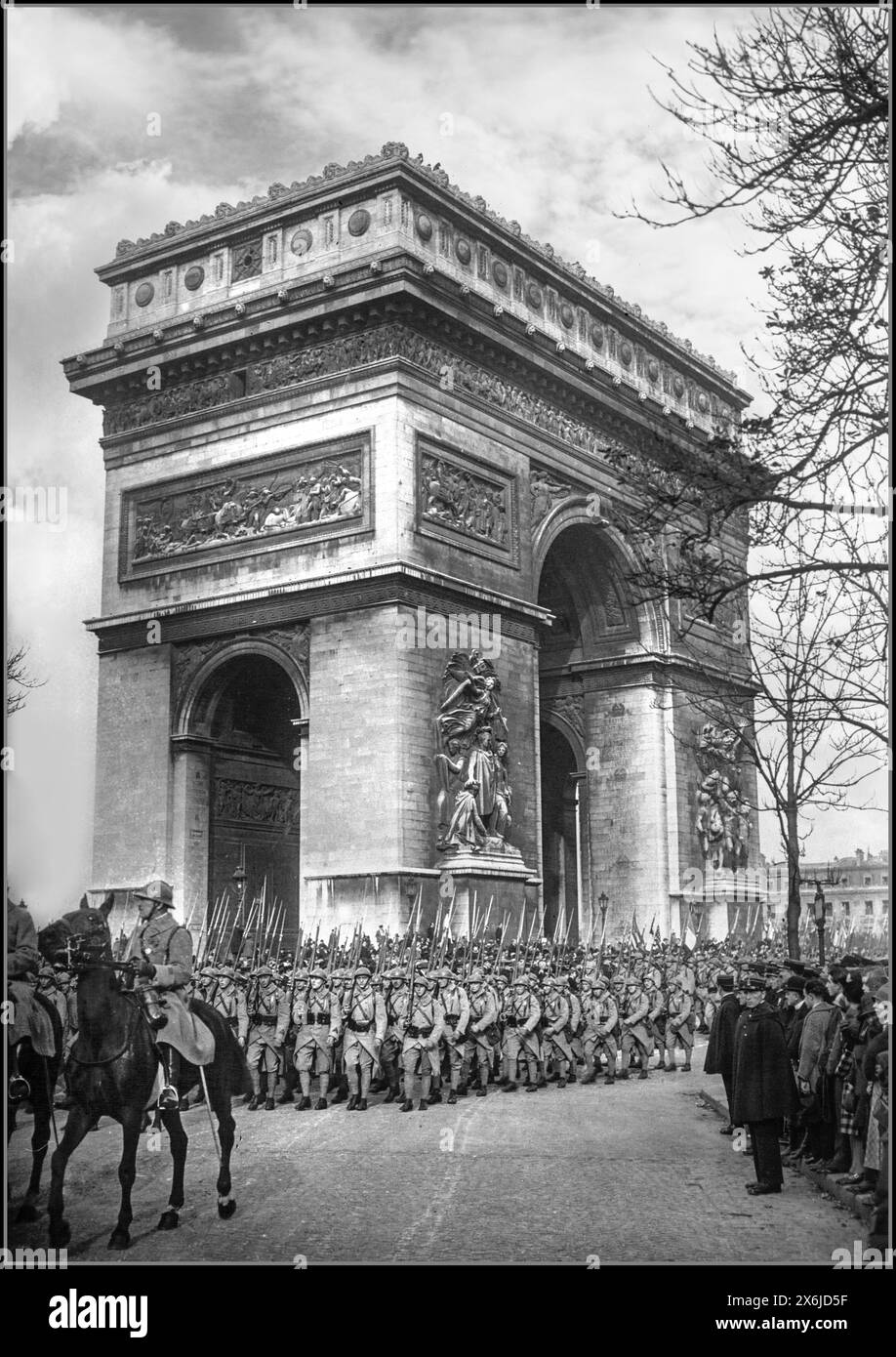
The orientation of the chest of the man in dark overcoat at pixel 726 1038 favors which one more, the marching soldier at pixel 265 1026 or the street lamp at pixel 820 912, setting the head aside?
the marching soldier

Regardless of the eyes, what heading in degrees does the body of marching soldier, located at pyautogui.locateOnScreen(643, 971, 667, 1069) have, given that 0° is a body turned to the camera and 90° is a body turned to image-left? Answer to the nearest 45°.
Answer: approximately 45°

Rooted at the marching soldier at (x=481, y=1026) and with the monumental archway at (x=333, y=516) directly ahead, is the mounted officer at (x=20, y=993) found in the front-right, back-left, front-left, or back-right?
back-left

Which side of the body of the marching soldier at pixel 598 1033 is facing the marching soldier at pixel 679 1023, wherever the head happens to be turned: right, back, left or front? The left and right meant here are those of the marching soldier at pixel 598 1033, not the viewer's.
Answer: back

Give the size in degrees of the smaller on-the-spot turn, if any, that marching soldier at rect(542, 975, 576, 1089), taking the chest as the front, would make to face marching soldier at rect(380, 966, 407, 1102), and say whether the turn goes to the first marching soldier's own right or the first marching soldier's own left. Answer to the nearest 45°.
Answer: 0° — they already face them

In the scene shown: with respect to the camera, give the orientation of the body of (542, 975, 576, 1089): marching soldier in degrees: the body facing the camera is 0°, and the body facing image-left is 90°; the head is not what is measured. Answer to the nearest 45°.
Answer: approximately 45°

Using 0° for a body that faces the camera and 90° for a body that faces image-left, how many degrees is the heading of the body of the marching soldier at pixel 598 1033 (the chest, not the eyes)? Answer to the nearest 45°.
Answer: approximately 45°

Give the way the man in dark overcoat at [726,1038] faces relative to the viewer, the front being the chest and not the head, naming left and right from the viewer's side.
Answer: facing to the left of the viewer

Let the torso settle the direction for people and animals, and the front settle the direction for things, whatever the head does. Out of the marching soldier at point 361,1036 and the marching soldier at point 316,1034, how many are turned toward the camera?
2

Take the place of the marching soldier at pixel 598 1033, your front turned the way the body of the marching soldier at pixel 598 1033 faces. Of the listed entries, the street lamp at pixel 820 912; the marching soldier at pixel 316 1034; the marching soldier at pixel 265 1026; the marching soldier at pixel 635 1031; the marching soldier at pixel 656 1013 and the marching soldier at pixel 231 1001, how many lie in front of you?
3

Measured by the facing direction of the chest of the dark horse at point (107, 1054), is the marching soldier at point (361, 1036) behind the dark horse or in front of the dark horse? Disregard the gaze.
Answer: behind
